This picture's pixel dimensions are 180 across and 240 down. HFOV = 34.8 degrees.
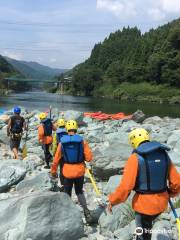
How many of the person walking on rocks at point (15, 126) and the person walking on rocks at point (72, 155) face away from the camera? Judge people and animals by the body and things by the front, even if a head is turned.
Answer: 2

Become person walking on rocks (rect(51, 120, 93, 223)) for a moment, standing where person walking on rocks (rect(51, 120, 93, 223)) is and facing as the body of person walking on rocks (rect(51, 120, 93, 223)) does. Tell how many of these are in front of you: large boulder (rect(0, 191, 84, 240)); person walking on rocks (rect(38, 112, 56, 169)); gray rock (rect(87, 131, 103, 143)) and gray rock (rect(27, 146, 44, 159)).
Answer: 3

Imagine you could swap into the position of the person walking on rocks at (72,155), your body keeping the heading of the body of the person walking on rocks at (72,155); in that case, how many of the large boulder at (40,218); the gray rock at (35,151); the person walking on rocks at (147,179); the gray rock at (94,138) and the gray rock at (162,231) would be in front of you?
2

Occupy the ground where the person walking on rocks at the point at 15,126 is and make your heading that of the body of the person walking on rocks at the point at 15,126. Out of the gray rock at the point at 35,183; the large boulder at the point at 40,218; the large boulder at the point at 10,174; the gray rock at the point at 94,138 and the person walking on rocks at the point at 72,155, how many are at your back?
4

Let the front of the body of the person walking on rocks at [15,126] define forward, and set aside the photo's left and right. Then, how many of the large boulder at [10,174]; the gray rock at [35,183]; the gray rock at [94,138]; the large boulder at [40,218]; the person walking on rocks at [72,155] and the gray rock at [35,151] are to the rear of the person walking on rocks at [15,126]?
4

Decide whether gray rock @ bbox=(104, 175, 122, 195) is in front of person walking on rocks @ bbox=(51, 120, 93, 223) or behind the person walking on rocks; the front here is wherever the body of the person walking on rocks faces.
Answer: in front

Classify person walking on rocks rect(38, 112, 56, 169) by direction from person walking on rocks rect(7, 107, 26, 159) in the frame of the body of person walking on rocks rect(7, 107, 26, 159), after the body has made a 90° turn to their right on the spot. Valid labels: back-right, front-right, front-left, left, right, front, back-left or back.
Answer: front-right

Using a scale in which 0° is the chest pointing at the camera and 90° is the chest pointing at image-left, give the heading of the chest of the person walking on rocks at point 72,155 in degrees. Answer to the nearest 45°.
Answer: approximately 180°

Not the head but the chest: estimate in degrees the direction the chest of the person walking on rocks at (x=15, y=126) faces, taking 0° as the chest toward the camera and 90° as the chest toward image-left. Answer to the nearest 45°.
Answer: approximately 180°

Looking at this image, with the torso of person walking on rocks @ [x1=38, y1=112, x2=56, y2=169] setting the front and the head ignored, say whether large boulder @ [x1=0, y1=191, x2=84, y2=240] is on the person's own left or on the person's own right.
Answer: on the person's own left

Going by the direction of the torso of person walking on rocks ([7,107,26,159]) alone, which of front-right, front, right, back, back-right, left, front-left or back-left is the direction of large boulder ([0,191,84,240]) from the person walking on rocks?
back
